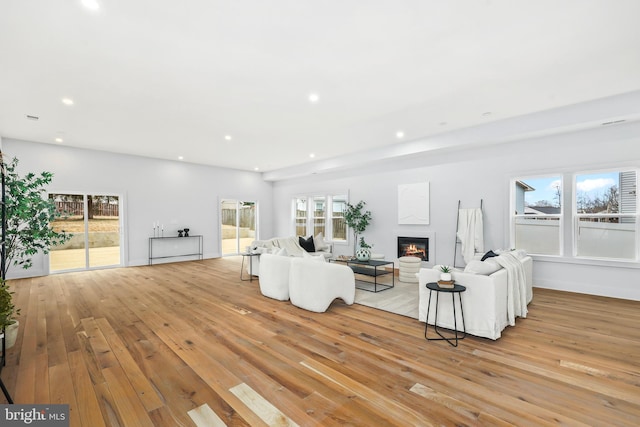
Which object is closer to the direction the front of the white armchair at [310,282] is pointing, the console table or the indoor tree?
the console table

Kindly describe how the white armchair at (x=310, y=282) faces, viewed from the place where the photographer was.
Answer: facing away from the viewer and to the right of the viewer

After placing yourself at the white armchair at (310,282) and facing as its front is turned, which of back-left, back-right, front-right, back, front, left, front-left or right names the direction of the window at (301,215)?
front-left

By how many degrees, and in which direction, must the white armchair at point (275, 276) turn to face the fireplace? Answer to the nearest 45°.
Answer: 0° — it already faces it

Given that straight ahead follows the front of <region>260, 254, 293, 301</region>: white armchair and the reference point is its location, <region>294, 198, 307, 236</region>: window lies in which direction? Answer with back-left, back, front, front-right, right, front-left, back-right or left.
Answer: front-left

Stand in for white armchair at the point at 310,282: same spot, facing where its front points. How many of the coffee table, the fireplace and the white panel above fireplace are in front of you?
3

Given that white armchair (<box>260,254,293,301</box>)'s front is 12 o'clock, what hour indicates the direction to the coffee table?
The coffee table is roughly at 1 o'clock from the white armchair.

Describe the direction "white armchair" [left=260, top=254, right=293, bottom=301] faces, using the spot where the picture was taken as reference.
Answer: facing away from the viewer and to the right of the viewer

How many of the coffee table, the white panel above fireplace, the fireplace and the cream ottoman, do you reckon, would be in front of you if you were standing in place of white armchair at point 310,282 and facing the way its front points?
4

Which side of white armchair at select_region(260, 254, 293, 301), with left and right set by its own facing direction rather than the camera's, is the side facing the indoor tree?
back

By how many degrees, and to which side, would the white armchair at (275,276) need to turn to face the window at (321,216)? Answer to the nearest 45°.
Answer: approximately 45° to its left
